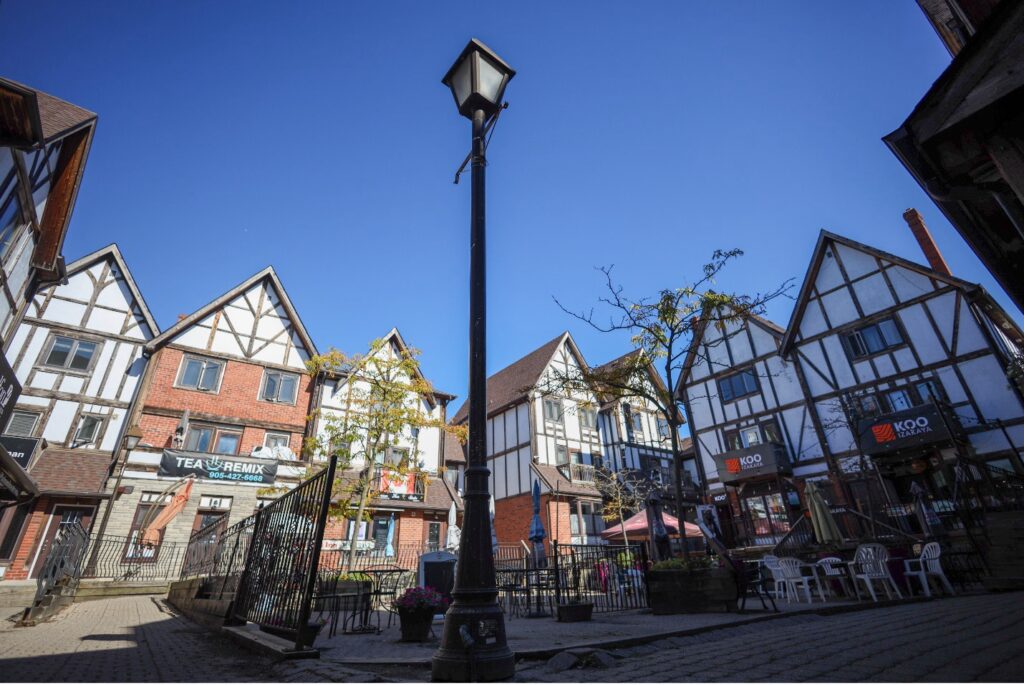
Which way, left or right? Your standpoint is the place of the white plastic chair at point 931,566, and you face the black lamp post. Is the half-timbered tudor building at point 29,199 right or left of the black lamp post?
right

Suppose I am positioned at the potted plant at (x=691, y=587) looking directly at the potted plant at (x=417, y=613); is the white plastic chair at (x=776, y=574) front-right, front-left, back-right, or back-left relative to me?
back-right

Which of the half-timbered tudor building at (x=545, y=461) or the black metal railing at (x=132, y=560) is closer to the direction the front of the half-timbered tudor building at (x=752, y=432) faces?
the black metal railing

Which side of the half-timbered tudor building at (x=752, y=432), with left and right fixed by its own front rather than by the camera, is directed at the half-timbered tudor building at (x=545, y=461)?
right

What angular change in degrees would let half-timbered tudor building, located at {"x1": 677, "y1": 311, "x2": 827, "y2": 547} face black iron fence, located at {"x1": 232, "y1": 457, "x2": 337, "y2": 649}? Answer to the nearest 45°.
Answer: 0° — it already faces it

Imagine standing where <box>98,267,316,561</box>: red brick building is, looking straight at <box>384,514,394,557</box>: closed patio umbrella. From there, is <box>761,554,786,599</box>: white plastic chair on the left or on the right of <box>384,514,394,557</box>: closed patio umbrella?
right

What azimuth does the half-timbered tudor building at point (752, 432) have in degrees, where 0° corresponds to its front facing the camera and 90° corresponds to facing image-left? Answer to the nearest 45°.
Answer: approximately 0°
